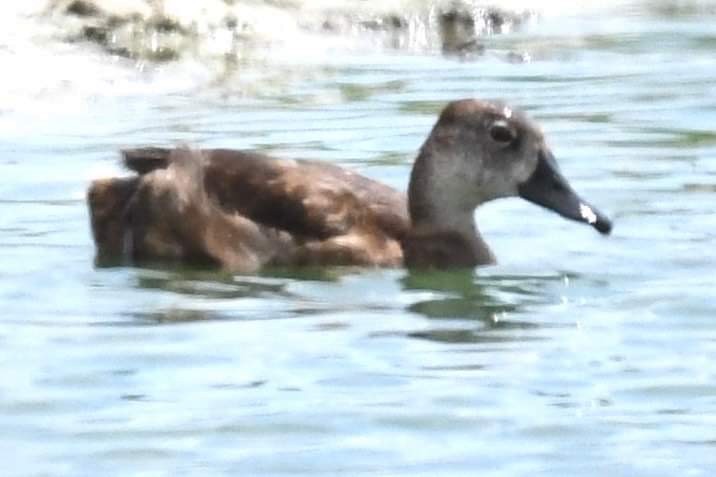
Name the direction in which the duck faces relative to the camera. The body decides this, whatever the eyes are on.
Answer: to the viewer's right
